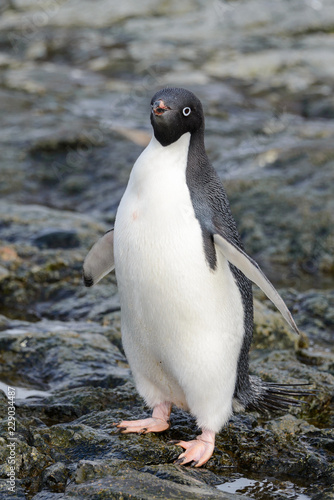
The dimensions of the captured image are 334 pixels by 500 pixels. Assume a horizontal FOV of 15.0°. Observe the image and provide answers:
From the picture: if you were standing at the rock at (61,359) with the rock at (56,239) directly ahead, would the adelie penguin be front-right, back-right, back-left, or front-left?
back-right

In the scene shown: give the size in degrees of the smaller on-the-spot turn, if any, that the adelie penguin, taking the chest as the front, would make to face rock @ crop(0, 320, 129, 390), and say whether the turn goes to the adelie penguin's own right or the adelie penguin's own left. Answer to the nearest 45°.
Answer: approximately 90° to the adelie penguin's own right

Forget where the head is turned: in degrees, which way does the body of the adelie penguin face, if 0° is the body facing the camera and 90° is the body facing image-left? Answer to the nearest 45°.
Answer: approximately 45°

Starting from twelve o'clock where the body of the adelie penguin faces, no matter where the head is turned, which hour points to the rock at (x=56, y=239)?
The rock is roughly at 4 o'clock from the adelie penguin.
